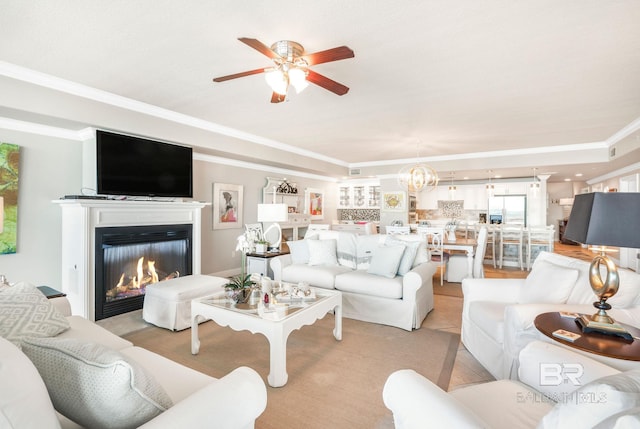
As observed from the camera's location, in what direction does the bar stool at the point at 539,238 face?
facing away from the viewer

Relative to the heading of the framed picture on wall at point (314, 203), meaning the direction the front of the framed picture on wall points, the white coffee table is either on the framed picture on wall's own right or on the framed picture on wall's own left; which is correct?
on the framed picture on wall's own right

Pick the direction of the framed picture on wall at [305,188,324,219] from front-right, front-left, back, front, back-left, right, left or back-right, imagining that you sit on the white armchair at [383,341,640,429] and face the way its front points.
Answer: front

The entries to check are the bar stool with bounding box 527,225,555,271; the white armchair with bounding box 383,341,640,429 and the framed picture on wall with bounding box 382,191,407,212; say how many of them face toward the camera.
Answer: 1

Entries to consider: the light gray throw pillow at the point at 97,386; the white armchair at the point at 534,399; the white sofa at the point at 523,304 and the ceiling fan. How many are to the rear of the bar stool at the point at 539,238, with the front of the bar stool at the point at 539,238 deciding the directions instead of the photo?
4

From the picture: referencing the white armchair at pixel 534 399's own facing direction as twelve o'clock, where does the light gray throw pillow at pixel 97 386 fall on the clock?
The light gray throw pillow is roughly at 9 o'clock from the white armchair.

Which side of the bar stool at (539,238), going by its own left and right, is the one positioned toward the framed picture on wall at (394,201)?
left

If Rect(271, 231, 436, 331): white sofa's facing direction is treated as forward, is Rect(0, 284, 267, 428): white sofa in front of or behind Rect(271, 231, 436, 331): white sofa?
in front

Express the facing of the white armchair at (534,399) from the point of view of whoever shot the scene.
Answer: facing away from the viewer and to the left of the viewer

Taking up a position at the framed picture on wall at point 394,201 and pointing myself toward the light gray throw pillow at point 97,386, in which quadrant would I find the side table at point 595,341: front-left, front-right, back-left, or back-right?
front-left

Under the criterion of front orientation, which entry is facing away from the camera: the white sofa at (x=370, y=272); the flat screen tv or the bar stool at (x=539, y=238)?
the bar stool

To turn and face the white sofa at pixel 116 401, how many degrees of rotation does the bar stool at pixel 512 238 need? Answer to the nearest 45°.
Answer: approximately 180°

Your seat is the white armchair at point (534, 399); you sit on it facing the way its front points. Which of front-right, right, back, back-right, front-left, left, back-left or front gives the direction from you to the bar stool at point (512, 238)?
front-right

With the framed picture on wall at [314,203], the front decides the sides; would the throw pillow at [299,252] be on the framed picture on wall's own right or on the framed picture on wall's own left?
on the framed picture on wall's own right

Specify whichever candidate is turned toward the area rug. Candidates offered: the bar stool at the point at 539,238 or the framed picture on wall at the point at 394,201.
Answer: the framed picture on wall

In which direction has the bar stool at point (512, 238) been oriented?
away from the camera

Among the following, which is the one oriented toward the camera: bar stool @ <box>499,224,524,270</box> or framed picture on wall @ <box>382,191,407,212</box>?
the framed picture on wall

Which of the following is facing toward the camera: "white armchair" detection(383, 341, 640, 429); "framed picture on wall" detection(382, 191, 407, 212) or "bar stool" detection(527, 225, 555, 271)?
the framed picture on wall

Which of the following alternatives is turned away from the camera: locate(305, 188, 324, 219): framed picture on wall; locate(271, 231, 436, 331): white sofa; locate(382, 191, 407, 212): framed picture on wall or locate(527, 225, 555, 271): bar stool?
the bar stool
